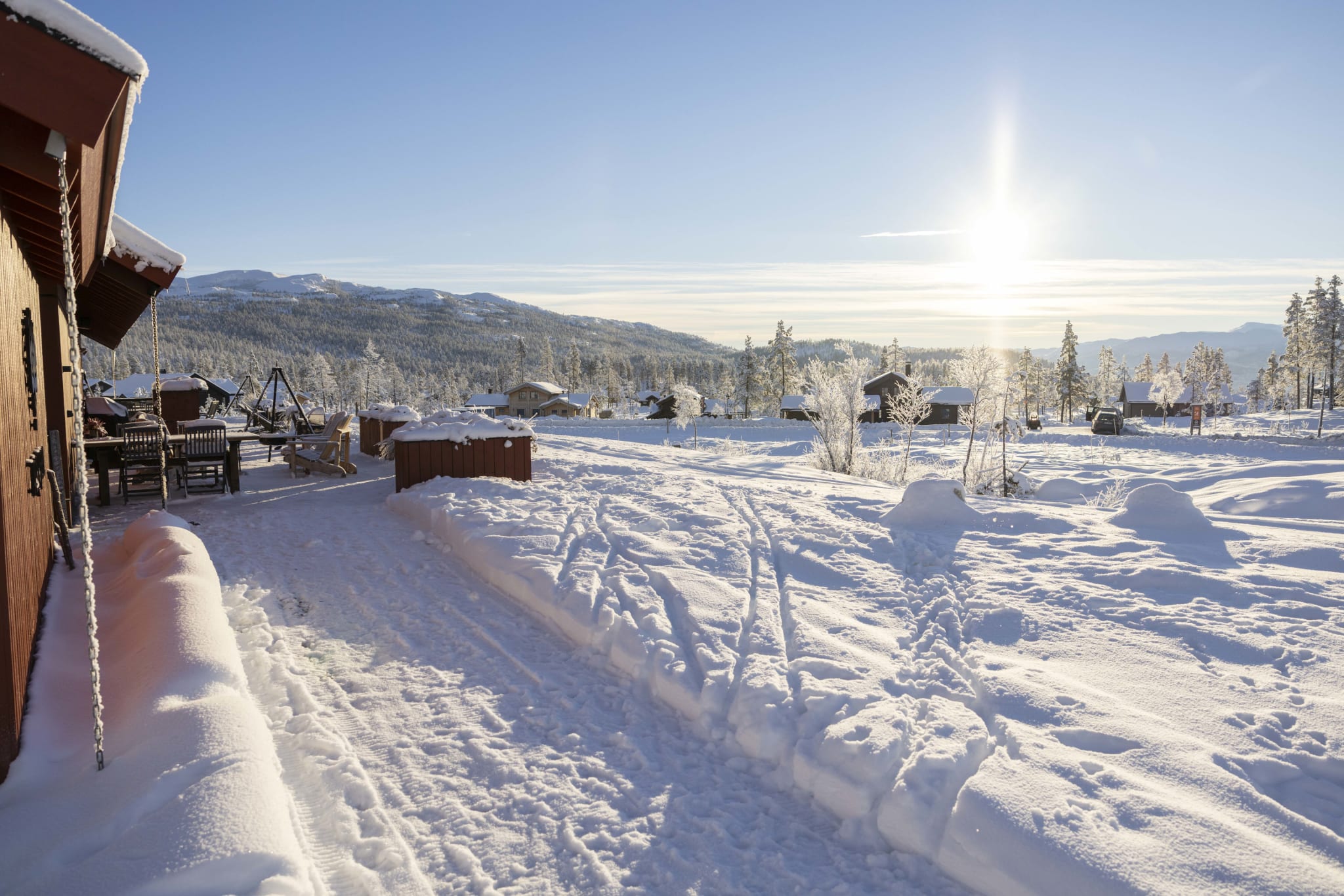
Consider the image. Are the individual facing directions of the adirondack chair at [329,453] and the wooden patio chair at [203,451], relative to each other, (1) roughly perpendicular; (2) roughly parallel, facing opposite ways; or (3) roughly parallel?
roughly perpendicular

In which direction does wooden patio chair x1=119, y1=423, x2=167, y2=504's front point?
away from the camera

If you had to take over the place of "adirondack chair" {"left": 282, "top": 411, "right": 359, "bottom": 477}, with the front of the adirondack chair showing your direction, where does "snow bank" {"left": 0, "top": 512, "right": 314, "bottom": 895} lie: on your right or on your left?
on your left

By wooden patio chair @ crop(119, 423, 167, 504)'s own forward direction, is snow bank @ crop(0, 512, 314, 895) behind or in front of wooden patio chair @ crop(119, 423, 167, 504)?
behind

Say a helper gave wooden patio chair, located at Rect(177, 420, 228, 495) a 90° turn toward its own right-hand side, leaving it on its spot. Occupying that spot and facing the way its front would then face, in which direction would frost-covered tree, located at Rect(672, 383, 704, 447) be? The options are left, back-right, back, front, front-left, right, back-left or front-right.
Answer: front-left

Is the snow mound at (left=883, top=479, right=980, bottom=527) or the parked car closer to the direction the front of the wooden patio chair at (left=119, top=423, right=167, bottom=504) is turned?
the parked car

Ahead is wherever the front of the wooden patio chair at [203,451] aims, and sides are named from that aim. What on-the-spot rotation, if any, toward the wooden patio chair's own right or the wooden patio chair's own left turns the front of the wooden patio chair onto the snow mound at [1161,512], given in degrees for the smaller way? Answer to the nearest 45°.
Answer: approximately 135° to the wooden patio chair's own right

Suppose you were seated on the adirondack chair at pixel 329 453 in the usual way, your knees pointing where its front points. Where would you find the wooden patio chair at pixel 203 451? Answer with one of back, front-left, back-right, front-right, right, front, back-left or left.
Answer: front-left

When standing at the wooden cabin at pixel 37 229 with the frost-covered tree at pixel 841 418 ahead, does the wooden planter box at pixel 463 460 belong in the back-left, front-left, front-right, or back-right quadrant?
front-left

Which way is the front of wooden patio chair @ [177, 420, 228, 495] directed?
away from the camera

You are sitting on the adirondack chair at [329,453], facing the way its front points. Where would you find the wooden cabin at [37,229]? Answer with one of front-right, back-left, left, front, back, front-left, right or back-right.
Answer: left

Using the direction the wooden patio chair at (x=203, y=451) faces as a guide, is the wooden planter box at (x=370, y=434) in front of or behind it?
in front

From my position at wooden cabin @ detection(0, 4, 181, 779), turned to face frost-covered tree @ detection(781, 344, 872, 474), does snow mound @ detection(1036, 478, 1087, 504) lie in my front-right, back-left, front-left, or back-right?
front-right

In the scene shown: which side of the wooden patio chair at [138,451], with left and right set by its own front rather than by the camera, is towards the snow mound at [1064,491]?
right

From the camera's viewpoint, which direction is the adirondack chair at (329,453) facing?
to the viewer's left

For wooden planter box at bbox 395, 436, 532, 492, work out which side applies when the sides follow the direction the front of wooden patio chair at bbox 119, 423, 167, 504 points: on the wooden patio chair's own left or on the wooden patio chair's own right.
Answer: on the wooden patio chair's own right
